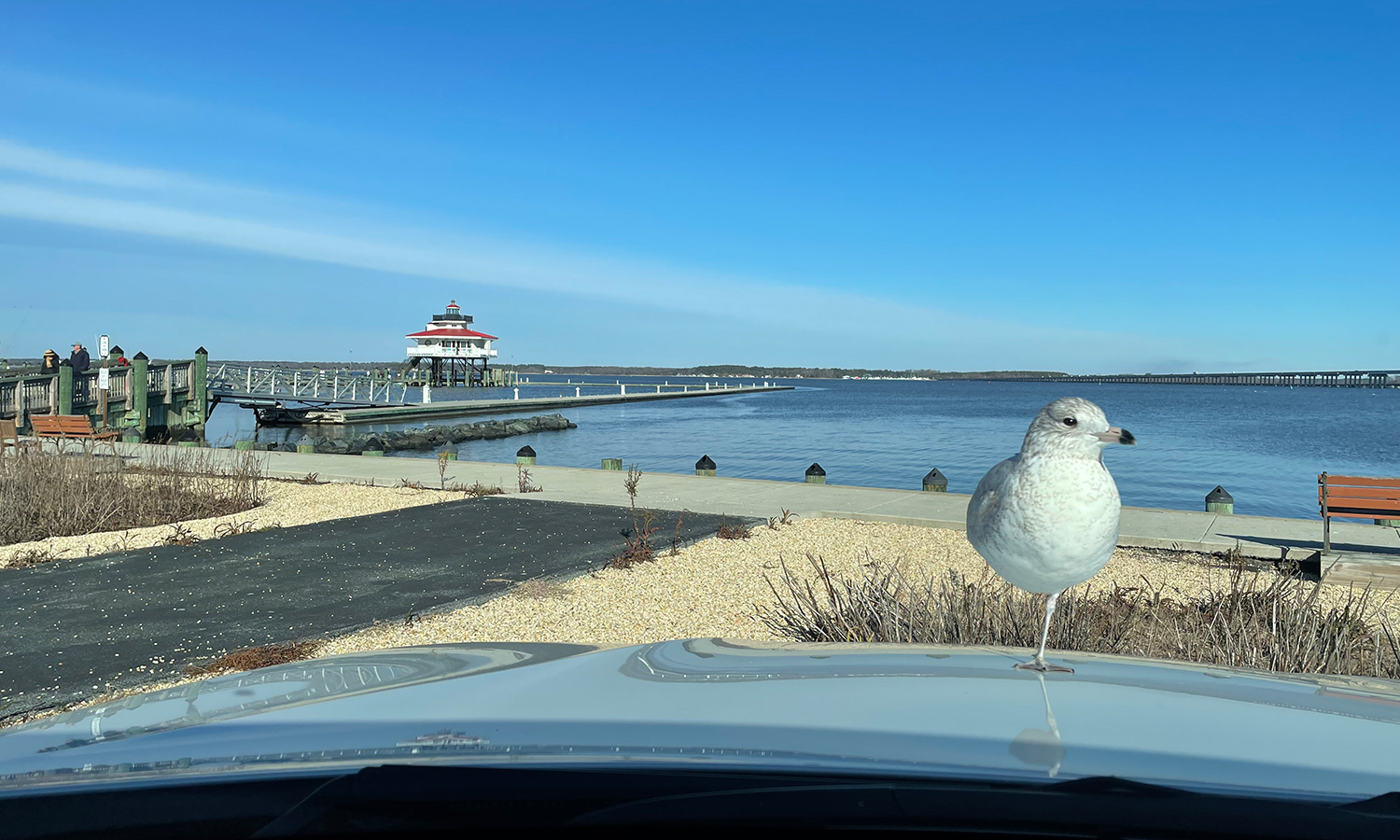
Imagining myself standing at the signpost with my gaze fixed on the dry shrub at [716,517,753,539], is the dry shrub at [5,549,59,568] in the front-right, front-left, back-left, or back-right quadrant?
front-right

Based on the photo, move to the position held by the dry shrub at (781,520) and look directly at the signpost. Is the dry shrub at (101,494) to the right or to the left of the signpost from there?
left

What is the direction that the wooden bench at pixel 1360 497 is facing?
away from the camera

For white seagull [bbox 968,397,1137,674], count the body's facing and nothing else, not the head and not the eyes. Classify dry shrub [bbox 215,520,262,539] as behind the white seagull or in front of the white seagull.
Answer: behind

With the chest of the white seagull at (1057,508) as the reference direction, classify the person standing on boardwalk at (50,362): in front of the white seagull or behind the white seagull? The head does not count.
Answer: behind

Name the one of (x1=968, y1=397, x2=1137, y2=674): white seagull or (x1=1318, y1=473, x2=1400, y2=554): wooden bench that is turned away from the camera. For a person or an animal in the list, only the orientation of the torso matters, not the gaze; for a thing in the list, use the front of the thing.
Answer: the wooden bench

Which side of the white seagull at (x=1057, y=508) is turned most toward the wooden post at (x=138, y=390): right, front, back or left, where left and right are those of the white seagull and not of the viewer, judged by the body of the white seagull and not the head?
back

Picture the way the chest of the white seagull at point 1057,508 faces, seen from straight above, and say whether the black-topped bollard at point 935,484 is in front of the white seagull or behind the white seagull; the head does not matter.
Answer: behind

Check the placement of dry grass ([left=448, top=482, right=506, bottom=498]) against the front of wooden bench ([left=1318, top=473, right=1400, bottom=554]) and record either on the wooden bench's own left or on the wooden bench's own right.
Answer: on the wooden bench's own left

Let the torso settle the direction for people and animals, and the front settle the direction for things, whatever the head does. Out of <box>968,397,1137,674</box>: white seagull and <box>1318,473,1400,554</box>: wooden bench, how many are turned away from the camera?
1

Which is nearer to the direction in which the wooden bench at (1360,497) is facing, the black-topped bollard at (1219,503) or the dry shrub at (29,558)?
the black-topped bollard

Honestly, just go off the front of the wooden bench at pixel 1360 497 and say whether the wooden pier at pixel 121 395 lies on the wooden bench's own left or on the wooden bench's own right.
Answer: on the wooden bench's own left

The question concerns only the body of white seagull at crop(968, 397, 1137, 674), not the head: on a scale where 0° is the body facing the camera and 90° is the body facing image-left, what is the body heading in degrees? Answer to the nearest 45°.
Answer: approximately 315°

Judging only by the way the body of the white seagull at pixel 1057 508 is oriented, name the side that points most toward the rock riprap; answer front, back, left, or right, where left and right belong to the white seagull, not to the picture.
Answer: back
